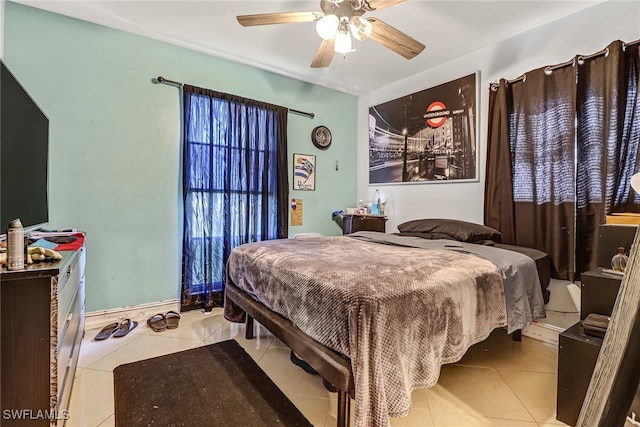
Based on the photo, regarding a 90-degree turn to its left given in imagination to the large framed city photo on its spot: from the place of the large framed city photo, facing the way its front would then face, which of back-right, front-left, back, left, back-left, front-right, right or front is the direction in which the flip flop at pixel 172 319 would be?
right

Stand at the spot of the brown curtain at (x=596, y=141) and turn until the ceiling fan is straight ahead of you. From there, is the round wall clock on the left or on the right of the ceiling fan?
right

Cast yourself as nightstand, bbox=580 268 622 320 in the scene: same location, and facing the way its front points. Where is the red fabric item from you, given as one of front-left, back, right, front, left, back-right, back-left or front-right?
front

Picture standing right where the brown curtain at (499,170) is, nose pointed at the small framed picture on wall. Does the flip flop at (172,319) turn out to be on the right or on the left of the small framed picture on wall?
left

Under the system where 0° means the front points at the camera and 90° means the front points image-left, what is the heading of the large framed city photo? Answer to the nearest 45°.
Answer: approximately 45°

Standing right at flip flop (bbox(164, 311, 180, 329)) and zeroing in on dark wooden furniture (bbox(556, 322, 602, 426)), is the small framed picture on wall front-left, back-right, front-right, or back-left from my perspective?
front-left

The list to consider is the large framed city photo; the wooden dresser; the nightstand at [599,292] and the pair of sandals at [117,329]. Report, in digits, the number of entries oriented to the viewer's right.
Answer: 1

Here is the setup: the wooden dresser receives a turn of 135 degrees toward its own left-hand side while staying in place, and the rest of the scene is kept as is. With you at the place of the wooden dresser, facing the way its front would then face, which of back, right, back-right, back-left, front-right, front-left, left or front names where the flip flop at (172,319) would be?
right

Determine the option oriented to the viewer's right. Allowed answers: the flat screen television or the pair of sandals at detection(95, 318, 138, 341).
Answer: the flat screen television

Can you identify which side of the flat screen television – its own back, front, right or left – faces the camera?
right

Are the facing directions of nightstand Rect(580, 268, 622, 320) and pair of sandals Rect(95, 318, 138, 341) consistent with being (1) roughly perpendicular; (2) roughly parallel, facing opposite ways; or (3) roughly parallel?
roughly perpendicular

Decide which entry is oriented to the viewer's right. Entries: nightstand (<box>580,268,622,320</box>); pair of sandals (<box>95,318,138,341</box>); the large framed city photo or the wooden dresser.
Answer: the wooden dresser

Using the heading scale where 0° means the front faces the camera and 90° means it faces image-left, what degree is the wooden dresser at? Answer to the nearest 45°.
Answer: approximately 270°

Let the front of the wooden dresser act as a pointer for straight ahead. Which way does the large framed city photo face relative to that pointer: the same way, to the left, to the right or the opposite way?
the opposite way
